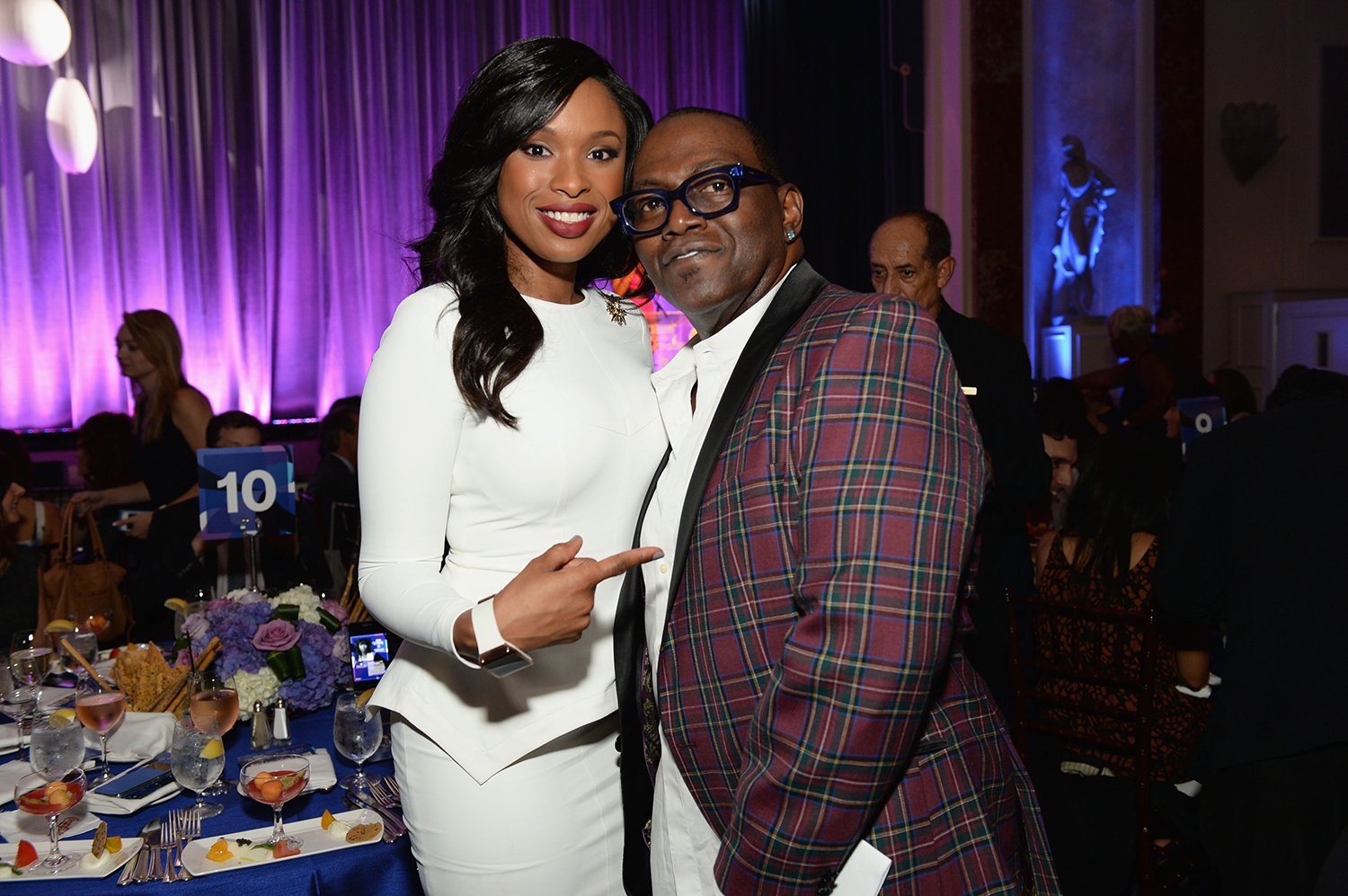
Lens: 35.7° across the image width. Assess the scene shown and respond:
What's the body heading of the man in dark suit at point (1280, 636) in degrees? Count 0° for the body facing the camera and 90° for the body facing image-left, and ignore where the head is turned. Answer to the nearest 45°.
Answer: approximately 180°

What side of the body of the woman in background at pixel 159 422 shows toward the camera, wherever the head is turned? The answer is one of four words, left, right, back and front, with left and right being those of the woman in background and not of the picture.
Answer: left

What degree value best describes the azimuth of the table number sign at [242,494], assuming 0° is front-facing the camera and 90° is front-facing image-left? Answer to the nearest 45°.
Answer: approximately 0°

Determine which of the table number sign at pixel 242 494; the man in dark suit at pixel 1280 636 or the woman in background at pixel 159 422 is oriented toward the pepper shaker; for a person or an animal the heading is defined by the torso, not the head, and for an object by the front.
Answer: the table number sign

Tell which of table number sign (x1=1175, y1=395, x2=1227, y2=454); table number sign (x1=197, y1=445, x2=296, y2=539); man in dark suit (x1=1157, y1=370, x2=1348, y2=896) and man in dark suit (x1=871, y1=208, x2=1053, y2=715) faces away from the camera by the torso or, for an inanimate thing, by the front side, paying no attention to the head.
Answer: man in dark suit (x1=1157, y1=370, x2=1348, y2=896)

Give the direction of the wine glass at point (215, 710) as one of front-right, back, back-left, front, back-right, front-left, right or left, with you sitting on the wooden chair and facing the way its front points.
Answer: back

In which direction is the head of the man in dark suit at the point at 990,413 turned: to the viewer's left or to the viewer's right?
to the viewer's left

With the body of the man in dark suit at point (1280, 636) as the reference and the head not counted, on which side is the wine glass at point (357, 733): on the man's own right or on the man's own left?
on the man's own left

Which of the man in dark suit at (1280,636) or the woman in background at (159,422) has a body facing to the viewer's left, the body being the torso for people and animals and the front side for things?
the woman in background

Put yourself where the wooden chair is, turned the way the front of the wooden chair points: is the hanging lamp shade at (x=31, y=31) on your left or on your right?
on your left
